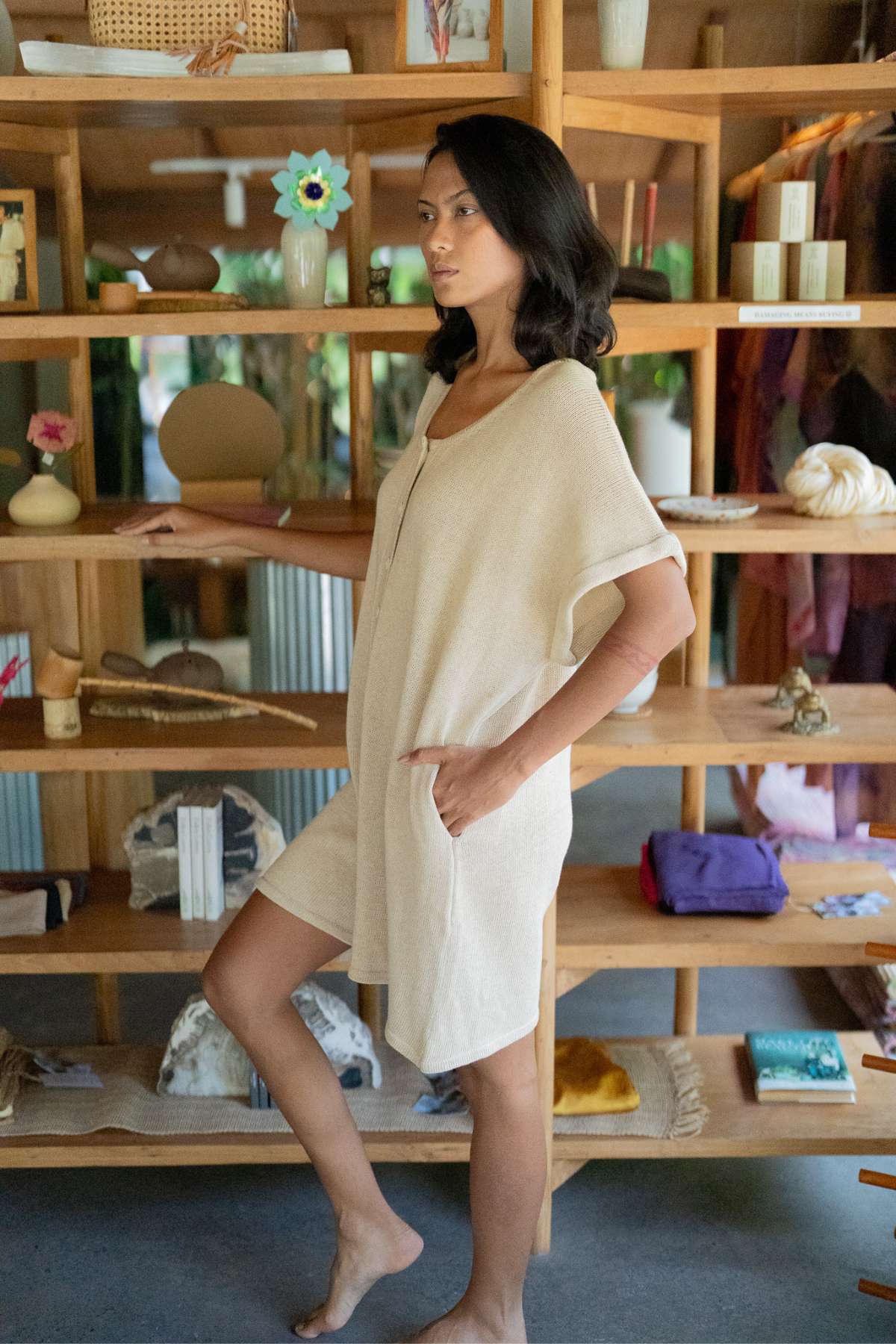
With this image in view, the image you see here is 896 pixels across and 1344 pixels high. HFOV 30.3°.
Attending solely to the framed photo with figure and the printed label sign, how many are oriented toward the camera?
2

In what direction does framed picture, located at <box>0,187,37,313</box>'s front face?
toward the camera

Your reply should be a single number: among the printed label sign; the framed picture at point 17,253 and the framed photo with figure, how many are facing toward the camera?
3

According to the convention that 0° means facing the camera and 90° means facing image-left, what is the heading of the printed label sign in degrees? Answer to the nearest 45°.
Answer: approximately 0°

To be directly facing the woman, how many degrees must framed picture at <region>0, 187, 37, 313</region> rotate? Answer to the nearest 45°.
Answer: approximately 45° to its left

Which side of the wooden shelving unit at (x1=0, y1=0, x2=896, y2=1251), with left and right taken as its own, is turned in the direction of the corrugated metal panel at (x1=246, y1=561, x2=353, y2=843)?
back

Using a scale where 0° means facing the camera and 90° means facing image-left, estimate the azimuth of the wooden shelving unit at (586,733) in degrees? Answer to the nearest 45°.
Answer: approximately 0°

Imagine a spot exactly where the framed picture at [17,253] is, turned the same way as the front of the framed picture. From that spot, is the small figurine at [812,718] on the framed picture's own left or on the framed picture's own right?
on the framed picture's own left

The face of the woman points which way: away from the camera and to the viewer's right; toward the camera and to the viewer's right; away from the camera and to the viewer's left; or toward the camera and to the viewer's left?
toward the camera and to the viewer's left
